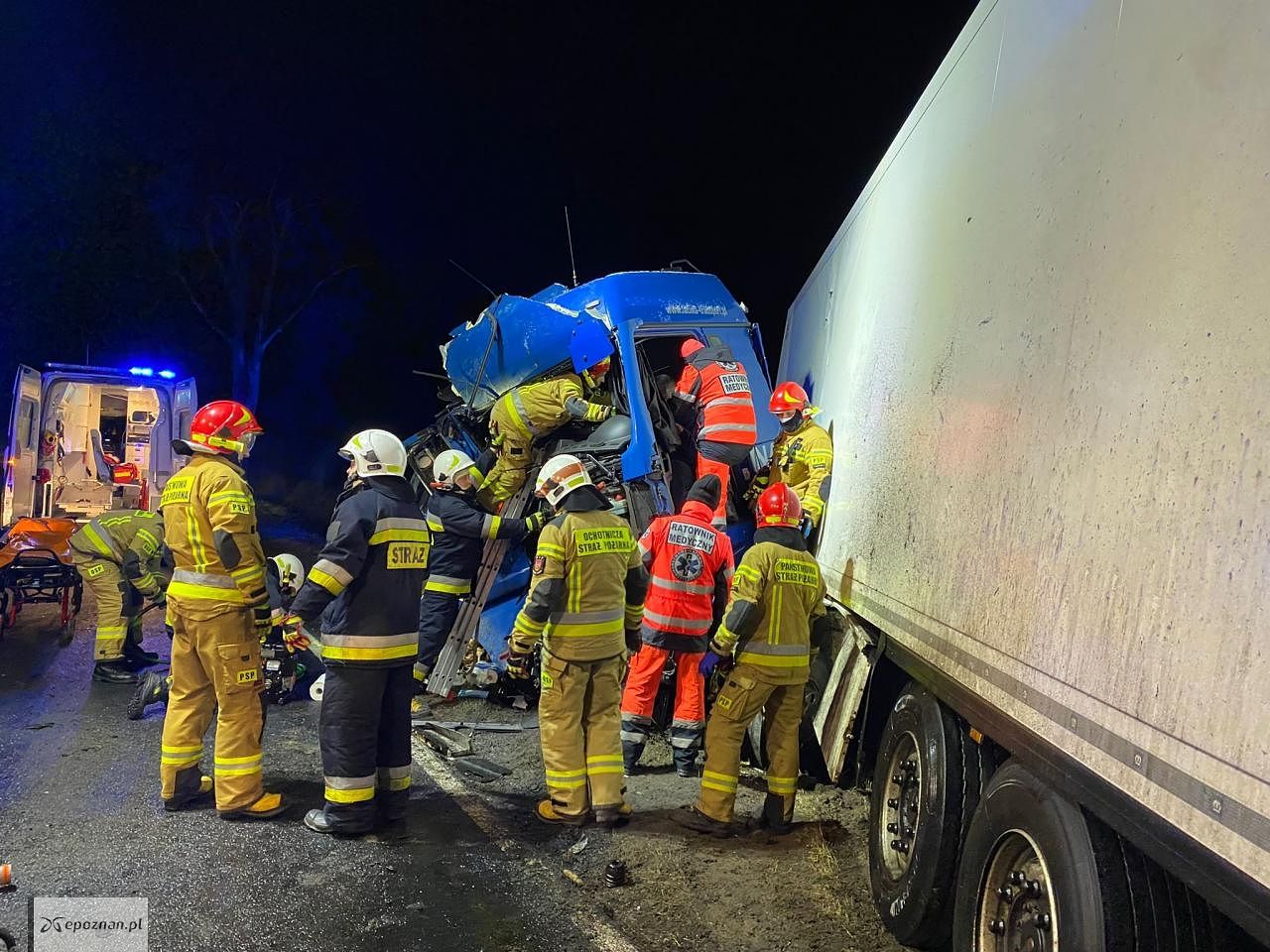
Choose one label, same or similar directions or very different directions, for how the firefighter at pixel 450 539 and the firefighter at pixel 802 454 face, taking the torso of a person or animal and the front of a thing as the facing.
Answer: very different directions

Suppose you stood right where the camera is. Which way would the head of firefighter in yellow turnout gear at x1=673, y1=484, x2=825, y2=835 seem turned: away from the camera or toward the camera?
away from the camera

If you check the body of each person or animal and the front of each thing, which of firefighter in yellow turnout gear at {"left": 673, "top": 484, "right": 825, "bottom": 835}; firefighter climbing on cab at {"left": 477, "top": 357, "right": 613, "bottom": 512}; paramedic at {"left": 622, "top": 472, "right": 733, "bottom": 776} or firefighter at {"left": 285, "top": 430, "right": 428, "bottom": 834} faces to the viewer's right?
the firefighter climbing on cab

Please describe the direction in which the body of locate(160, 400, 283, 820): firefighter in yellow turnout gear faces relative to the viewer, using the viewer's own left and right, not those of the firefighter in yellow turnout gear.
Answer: facing away from the viewer and to the right of the viewer

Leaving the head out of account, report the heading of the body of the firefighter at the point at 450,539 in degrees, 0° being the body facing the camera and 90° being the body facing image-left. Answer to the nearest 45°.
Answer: approximately 270°

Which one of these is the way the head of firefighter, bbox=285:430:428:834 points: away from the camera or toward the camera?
away from the camera

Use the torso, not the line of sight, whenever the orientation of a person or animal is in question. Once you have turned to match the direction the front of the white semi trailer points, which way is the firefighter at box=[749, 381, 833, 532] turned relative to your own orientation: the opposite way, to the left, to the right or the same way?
to the left

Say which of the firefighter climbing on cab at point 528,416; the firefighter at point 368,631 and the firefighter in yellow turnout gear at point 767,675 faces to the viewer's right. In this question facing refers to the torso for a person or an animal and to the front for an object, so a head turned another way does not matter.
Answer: the firefighter climbing on cab

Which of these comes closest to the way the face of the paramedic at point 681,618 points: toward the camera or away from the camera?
away from the camera

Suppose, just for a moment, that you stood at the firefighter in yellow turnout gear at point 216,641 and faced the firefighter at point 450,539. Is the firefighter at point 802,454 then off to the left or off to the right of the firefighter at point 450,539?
right

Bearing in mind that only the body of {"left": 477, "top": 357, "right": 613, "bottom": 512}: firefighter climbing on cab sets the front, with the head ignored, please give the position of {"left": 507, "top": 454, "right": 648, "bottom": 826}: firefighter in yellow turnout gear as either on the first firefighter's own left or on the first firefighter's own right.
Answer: on the first firefighter's own right

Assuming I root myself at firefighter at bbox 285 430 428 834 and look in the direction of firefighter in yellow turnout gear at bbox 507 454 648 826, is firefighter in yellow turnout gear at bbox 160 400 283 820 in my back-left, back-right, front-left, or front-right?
back-left

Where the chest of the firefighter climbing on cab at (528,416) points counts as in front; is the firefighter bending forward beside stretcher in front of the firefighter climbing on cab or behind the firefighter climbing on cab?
behind

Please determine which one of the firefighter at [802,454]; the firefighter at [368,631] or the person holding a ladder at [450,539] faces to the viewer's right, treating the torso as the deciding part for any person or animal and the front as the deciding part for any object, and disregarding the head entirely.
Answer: the person holding a ladder

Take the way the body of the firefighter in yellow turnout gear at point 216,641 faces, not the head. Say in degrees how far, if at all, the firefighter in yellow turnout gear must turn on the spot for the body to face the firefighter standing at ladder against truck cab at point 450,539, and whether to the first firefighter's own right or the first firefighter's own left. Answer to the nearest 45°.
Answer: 0° — they already face them
